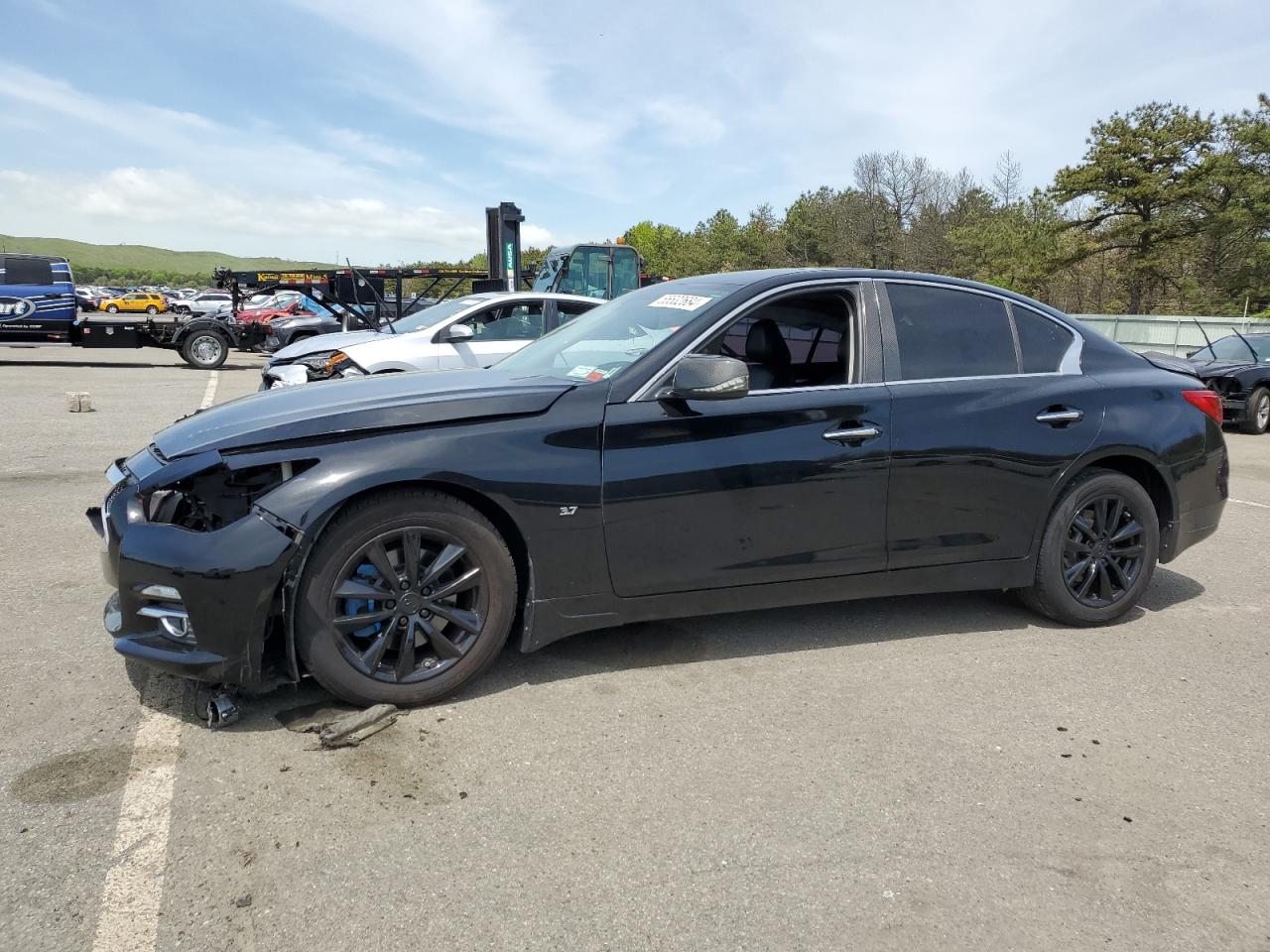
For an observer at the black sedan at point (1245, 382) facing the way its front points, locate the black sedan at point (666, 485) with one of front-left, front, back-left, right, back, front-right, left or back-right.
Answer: front-left

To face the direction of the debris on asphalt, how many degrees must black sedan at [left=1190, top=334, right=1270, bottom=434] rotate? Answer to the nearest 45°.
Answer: approximately 45° to its left

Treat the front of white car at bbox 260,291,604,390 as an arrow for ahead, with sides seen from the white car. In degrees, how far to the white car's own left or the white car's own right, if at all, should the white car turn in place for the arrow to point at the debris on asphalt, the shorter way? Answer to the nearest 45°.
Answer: approximately 45° to the white car's own left

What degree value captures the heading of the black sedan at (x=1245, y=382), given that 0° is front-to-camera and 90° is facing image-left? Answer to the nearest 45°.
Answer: approximately 45°

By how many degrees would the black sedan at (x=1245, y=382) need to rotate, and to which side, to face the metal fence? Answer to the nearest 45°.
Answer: approximately 135° to its right
